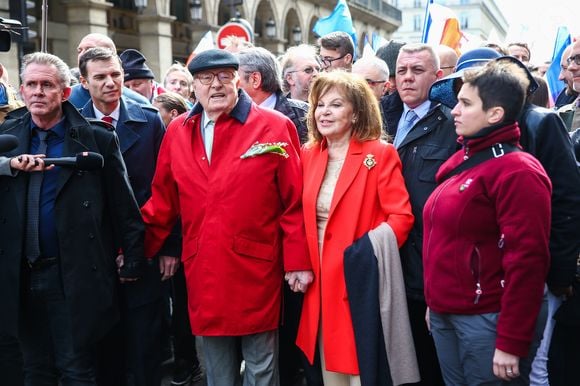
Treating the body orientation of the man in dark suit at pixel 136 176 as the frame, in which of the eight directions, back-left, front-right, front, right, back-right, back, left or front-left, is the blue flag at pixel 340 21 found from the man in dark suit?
back

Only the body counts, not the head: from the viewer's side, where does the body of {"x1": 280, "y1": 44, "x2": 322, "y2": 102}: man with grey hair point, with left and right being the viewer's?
facing the viewer and to the right of the viewer

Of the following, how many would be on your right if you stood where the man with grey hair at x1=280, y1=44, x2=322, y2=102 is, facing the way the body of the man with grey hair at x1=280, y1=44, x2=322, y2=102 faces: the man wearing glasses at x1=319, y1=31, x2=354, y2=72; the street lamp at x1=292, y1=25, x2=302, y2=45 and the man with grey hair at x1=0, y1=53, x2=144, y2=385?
1

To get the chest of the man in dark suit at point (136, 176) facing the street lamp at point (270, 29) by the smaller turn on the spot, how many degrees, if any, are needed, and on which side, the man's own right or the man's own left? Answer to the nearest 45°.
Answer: approximately 135° to the man's own right

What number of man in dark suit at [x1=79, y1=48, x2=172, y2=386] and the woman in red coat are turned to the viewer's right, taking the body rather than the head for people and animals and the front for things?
0

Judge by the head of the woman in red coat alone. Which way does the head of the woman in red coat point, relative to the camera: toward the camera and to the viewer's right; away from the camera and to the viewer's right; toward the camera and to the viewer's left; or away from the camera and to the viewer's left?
toward the camera and to the viewer's left

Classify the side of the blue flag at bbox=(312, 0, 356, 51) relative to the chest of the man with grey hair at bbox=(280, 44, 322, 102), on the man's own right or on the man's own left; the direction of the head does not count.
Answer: on the man's own left

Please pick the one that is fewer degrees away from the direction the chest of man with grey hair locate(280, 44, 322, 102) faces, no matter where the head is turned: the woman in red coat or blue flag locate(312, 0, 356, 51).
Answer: the woman in red coat

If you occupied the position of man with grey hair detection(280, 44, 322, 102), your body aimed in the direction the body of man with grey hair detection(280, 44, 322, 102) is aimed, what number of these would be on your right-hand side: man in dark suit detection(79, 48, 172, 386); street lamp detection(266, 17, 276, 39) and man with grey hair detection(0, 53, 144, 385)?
2

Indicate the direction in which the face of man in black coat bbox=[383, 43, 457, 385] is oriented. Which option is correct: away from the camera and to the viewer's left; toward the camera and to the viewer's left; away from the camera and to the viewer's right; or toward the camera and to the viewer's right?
toward the camera and to the viewer's left

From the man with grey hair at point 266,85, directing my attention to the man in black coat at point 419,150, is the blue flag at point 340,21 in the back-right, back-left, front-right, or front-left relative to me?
back-left

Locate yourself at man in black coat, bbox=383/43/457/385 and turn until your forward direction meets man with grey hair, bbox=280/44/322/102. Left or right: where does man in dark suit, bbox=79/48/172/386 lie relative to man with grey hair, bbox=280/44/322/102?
left

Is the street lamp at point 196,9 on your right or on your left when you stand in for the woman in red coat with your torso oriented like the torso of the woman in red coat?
on your right

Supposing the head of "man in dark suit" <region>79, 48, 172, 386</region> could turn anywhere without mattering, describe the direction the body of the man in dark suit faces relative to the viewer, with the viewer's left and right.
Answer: facing the viewer and to the left of the viewer

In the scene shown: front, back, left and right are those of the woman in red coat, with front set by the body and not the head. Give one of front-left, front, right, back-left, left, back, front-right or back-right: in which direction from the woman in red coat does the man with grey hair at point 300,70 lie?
back-right
